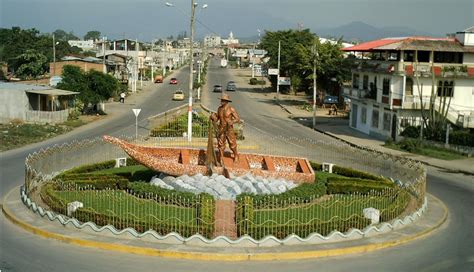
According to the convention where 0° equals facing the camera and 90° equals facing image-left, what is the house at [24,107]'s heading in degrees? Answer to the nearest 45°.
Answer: approximately 315°

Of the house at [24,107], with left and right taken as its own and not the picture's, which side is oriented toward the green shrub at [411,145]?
front

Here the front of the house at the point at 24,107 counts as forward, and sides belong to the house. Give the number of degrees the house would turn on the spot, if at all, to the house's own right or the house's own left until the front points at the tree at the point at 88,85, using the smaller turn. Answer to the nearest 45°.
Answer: approximately 90° to the house's own left

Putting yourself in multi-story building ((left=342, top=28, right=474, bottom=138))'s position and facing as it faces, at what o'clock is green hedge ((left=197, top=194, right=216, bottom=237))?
The green hedge is roughly at 11 o'clock from the multi-story building.

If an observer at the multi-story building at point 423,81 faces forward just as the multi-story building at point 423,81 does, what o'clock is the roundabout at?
The roundabout is roughly at 11 o'clock from the multi-story building.

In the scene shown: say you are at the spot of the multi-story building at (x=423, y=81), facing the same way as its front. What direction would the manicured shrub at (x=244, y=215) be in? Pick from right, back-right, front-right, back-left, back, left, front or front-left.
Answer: front-left

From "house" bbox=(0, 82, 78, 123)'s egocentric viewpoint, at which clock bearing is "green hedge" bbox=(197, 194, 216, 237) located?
The green hedge is roughly at 1 o'clock from the house.

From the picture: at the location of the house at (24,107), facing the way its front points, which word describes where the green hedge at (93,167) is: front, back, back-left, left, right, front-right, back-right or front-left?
front-right

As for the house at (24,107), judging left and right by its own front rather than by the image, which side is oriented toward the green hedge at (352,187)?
front

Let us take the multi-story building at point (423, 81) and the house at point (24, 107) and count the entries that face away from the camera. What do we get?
0

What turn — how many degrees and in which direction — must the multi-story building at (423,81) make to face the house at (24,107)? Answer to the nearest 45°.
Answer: approximately 45° to its right
